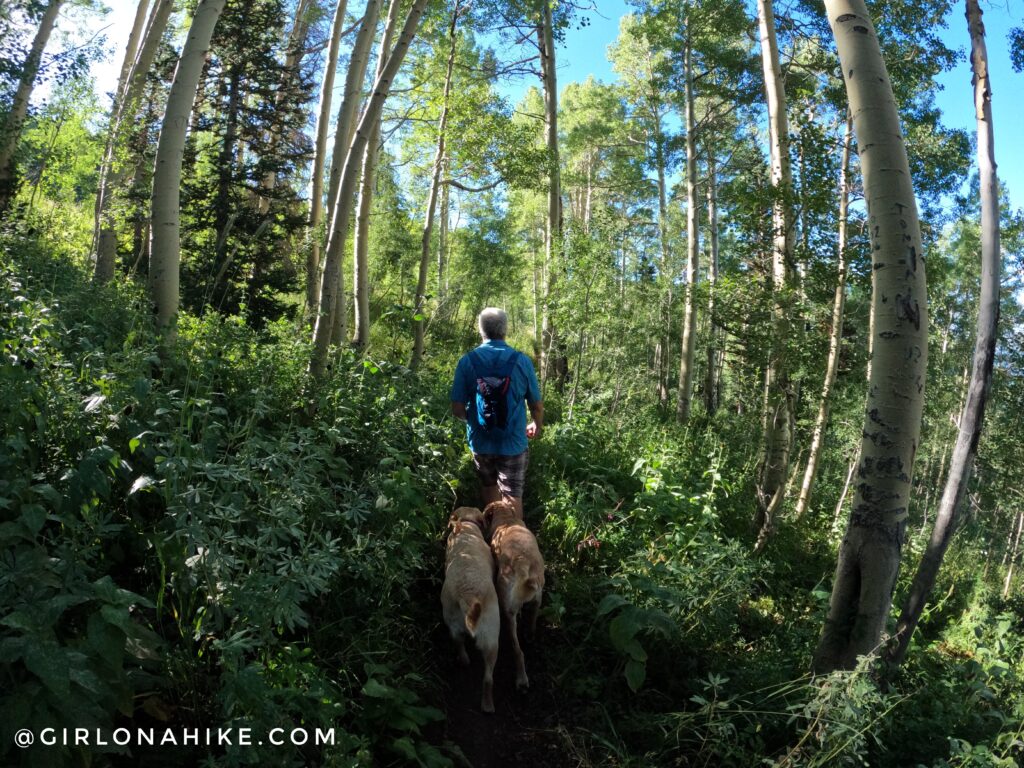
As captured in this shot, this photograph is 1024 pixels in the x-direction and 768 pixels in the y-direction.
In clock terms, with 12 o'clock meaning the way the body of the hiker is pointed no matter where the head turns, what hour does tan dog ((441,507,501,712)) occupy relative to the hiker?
The tan dog is roughly at 6 o'clock from the hiker.

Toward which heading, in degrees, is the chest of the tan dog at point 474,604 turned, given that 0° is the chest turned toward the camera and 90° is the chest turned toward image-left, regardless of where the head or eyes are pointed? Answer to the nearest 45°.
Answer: approximately 180°

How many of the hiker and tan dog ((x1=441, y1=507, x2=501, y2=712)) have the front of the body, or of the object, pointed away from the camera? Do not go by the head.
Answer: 2

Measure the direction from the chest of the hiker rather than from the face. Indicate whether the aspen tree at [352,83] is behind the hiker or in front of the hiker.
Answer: in front

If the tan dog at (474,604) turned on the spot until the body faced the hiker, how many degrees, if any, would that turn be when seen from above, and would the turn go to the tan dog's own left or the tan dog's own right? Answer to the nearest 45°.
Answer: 0° — it already faces them

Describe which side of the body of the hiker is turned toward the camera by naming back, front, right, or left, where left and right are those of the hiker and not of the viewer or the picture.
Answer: back

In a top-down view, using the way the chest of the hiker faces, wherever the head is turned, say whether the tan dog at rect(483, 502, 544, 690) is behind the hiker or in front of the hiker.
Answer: behind

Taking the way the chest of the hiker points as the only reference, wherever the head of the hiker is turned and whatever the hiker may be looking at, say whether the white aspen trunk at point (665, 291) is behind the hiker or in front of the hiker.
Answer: in front
